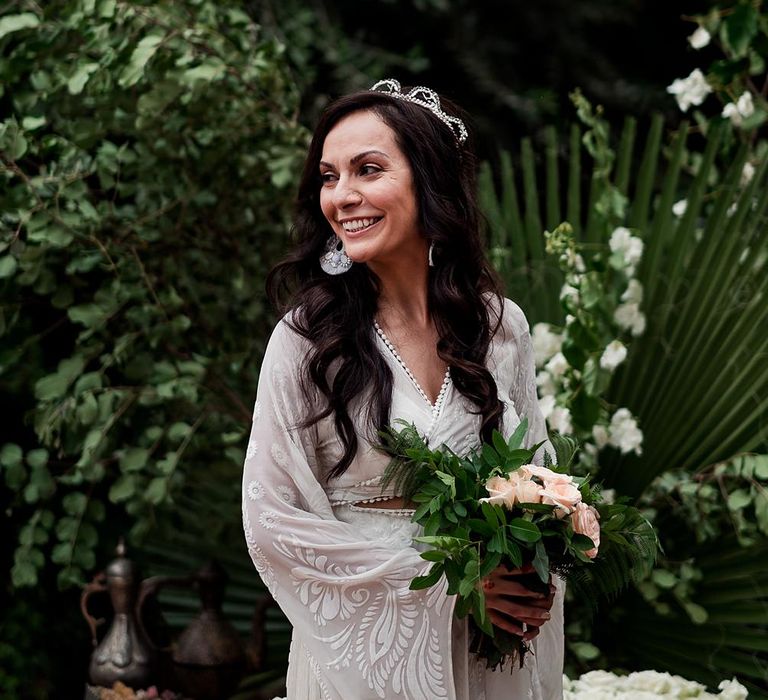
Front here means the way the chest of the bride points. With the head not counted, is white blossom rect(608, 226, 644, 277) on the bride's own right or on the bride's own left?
on the bride's own left

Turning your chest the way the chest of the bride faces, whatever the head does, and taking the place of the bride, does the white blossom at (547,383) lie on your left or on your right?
on your left

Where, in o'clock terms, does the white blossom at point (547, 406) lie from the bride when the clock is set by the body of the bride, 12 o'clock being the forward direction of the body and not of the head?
The white blossom is roughly at 8 o'clock from the bride.

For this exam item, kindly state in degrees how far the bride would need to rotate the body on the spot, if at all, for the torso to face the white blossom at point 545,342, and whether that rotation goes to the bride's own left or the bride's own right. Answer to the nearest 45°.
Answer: approximately 135° to the bride's own left

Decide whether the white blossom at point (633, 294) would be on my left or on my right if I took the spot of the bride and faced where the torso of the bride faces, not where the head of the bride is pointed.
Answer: on my left

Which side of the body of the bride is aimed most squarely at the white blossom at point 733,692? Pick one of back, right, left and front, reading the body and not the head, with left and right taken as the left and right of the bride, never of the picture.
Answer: left

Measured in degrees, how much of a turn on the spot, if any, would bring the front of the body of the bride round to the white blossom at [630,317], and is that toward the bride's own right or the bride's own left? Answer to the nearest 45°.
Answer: approximately 90° to the bride's own left

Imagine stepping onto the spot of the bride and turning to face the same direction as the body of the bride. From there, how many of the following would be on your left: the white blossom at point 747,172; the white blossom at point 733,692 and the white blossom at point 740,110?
3

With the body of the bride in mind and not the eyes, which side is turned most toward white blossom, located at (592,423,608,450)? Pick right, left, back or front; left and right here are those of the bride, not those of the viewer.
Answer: left

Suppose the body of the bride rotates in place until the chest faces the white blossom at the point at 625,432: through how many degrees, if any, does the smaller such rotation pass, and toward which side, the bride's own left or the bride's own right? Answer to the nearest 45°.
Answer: approximately 90° to the bride's own left

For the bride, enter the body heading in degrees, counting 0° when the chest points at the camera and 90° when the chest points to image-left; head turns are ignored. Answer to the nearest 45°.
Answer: approximately 315°

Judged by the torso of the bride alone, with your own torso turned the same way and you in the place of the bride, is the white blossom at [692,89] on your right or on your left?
on your left
